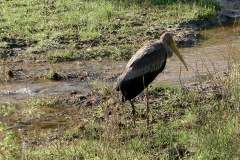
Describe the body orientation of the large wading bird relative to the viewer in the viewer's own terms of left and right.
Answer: facing to the right of the viewer
